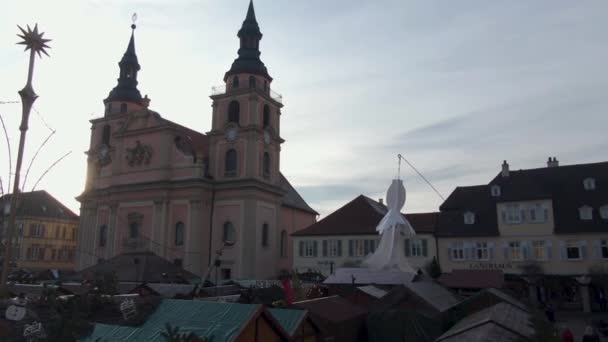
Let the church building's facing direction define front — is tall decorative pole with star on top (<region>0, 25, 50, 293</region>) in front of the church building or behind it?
in front

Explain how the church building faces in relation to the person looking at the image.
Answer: facing the viewer and to the left of the viewer
